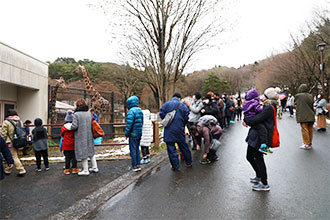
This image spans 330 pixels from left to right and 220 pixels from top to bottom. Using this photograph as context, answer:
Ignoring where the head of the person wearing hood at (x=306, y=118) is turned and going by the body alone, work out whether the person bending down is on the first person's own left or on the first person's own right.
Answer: on the first person's own left

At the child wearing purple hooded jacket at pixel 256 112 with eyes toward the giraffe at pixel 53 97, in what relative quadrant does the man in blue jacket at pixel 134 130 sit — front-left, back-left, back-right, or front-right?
front-left

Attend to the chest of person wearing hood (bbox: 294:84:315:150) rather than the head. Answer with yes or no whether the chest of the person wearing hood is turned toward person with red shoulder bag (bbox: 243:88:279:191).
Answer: no

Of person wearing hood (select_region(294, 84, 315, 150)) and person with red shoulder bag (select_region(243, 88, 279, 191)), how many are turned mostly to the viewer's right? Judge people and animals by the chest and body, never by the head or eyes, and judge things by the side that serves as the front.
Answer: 0

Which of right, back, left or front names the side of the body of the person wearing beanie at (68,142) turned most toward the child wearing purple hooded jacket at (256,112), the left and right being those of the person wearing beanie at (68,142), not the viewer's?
right

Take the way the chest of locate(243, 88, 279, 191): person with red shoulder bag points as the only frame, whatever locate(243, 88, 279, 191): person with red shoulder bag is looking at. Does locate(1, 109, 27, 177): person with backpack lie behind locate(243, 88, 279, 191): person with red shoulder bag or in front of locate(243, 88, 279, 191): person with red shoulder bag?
in front

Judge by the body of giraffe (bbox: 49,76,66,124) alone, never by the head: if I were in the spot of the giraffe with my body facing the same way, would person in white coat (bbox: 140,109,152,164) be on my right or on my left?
on my right

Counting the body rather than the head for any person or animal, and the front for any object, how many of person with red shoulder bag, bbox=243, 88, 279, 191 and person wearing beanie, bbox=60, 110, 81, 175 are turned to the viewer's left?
1

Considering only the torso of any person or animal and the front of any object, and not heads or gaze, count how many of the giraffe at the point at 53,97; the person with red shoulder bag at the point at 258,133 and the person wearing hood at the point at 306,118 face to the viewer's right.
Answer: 1

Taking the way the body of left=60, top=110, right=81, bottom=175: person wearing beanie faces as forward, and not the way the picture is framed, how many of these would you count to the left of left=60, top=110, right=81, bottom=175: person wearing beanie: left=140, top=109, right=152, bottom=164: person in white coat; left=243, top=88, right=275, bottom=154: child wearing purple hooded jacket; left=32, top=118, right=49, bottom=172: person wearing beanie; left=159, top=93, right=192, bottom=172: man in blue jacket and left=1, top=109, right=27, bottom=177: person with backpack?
2

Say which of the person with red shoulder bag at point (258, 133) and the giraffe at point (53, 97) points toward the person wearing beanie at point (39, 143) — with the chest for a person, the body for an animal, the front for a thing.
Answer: the person with red shoulder bag
